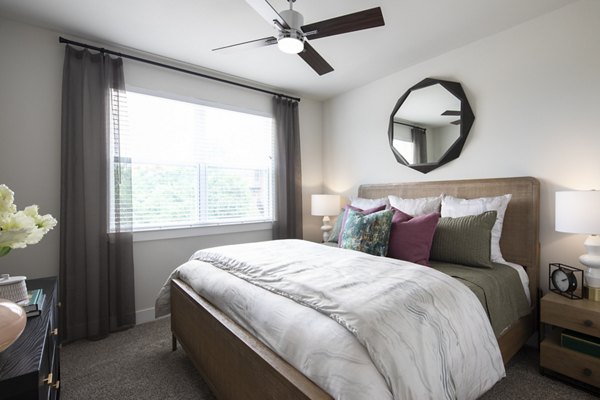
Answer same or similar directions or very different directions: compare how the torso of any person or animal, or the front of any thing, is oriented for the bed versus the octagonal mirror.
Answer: same or similar directions

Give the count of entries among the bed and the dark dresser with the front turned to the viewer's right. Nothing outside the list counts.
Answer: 1

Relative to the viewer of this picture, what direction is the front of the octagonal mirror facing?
facing the viewer and to the left of the viewer

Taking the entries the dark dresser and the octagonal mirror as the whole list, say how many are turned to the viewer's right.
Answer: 1

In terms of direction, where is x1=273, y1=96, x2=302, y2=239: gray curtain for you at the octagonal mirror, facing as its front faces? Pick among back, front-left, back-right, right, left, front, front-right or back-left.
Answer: front-right

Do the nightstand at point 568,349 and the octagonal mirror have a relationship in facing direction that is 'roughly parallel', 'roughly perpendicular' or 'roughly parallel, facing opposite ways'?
roughly parallel

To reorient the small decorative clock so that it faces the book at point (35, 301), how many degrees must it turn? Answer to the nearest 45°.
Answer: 0° — it already faces it

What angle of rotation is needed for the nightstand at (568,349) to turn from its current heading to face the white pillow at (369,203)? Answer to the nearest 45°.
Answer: approximately 45° to its right

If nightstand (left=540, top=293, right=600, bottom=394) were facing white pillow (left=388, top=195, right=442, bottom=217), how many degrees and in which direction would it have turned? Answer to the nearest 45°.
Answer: approximately 45° to its right

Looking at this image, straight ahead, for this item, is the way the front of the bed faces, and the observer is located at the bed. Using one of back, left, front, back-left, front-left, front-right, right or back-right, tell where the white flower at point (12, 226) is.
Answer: front

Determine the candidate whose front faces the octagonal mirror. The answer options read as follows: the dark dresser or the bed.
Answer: the dark dresser

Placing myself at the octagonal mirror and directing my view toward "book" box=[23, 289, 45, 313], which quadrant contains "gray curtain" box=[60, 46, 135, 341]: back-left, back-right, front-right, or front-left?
front-right

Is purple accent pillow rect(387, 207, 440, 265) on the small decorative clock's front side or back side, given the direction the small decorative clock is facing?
on the front side

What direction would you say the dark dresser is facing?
to the viewer's right
